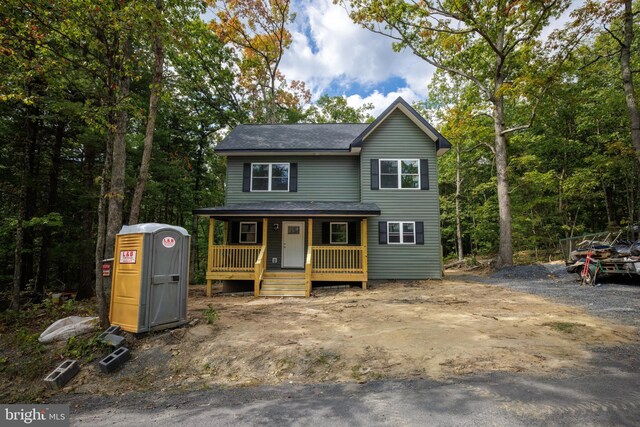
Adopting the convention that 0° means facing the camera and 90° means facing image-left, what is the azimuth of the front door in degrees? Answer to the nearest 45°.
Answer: approximately 0°

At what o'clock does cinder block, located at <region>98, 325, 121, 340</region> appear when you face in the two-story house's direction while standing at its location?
The cinder block is roughly at 1 o'clock from the two-story house.

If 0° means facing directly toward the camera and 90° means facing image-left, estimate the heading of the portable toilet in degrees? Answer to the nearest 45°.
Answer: approximately 315°

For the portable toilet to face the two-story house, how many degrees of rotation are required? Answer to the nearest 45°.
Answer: approximately 90° to its left

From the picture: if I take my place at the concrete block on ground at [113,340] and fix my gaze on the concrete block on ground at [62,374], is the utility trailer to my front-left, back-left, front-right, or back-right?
back-left

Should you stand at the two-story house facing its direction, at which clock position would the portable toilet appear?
The portable toilet is roughly at 1 o'clock from the two-story house.

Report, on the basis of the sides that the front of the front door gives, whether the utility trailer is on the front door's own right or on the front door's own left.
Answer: on the front door's own left

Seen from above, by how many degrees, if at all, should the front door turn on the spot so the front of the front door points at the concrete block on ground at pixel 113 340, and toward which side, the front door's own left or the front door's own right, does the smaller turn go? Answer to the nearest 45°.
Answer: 0° — it already faces it

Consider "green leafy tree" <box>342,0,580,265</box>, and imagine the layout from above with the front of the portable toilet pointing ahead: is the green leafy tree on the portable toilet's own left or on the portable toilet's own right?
on the portable toilet's own left
